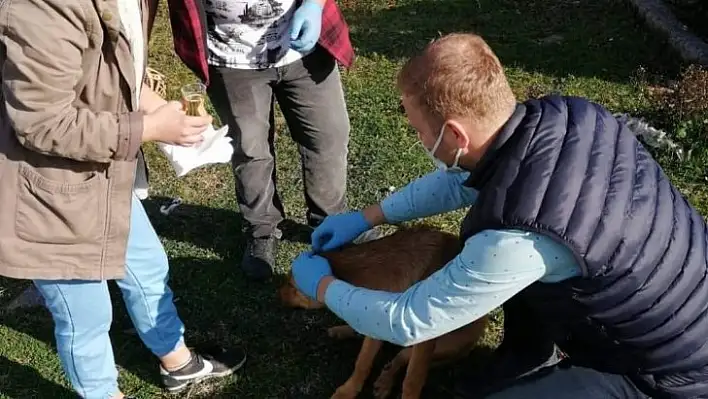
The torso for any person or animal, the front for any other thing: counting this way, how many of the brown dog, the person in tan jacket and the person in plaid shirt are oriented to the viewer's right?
1

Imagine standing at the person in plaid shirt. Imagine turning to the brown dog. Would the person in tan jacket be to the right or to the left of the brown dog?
right

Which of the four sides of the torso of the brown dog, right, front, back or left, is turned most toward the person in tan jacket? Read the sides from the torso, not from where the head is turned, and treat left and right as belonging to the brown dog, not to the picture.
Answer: front

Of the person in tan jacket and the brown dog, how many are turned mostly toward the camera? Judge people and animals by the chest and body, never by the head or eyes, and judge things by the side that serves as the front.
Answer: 0

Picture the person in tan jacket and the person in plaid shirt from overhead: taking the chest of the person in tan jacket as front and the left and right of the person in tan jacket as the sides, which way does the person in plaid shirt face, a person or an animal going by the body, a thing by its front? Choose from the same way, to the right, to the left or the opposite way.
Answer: to the right

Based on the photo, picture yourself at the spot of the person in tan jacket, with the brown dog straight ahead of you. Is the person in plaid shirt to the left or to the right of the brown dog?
left

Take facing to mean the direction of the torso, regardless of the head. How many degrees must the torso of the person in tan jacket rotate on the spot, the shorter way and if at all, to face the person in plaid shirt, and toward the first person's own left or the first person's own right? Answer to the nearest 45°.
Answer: approximately 45° to the first person's own left

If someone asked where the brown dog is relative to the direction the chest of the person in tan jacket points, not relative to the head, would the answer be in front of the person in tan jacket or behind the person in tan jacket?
in front

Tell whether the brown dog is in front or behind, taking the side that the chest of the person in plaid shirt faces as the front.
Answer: in front

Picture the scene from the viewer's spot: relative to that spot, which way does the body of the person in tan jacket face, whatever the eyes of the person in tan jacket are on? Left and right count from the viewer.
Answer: facing to the right of the viewer

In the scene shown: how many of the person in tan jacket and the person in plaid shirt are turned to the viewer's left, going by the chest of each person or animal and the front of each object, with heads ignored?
0

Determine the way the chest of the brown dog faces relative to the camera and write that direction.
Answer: to the viewer's left
